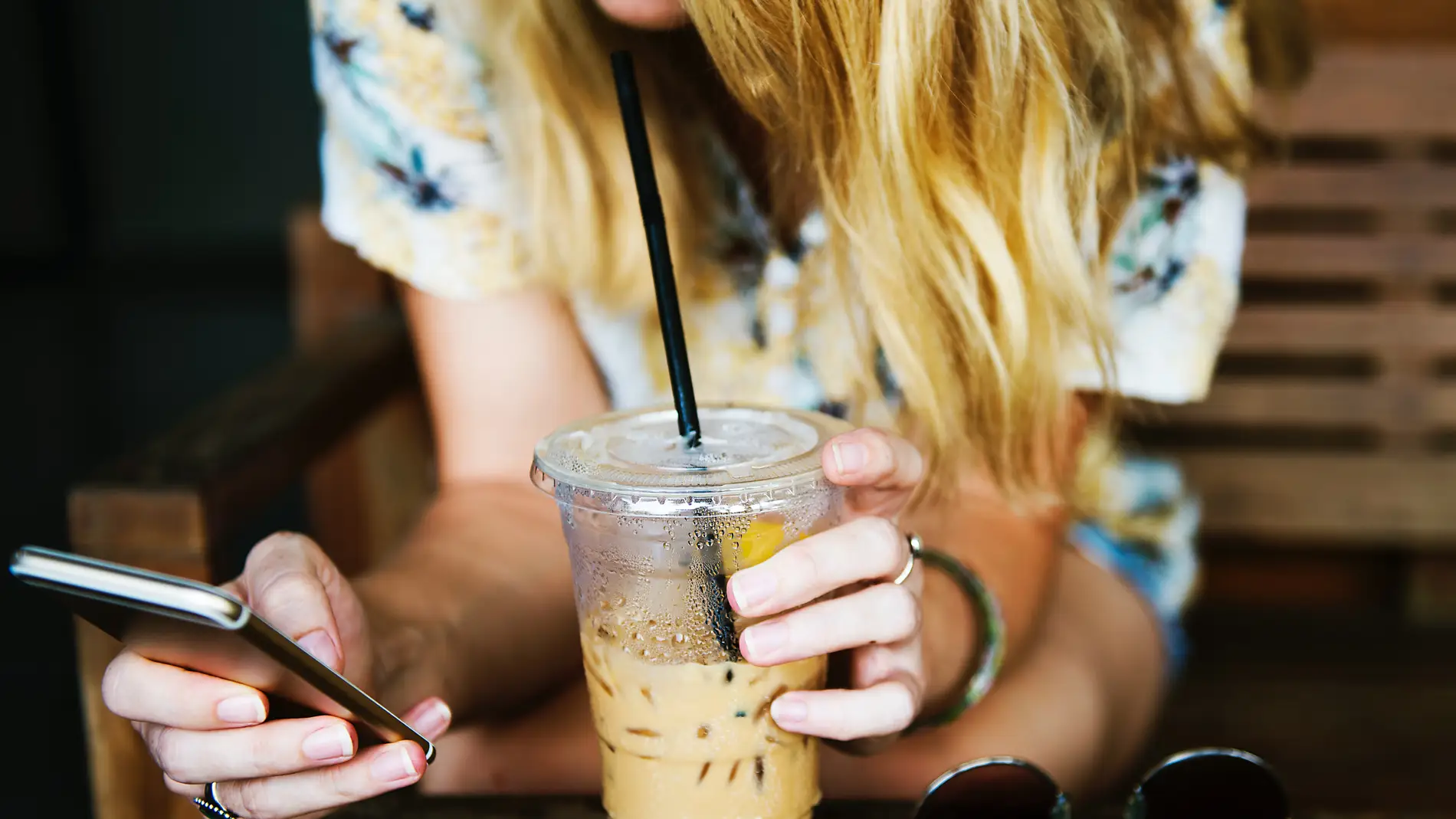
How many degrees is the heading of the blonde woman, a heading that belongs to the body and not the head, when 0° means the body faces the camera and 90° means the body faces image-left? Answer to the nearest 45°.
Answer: approximately 0°
